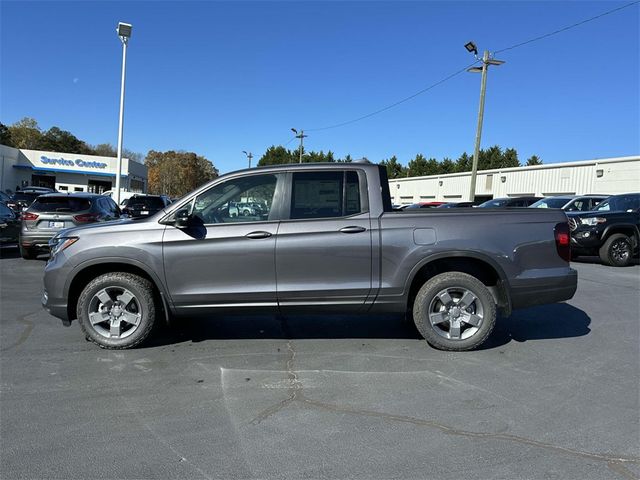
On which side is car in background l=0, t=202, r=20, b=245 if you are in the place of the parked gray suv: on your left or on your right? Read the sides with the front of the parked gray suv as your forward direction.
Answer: on your left

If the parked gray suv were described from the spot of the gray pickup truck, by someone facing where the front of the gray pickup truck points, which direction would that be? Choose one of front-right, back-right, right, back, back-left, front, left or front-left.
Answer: front-right

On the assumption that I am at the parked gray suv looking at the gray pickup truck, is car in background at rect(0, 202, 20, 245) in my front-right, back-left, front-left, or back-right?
back-right

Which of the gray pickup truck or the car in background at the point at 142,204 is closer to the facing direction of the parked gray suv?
the car in background

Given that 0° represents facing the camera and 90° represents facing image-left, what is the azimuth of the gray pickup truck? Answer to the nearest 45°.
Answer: approximately 90°

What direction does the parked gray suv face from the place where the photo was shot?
facing away from the viewer and to the right of the viewer

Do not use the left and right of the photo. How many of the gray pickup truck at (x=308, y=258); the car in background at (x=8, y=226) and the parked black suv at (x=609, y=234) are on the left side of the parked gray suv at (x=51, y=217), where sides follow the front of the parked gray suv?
1

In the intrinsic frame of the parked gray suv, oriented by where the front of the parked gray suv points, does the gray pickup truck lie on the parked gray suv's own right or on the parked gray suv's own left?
on the parked gray suv's own right

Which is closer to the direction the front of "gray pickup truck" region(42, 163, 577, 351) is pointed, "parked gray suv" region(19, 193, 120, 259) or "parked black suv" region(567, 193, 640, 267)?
the parked gray suv

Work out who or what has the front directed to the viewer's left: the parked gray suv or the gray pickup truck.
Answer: the gray pickup truck

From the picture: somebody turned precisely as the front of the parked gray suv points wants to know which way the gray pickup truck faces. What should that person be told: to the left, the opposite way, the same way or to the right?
to the left

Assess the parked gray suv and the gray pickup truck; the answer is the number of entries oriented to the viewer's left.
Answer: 1

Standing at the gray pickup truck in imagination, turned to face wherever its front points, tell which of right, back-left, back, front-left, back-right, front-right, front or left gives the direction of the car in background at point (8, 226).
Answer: front-right
